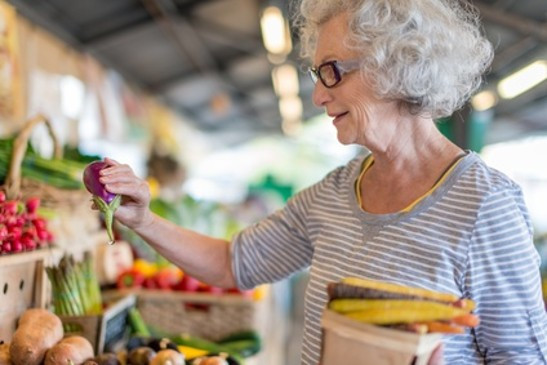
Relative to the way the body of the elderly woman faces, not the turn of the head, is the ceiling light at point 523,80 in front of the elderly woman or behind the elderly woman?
behind

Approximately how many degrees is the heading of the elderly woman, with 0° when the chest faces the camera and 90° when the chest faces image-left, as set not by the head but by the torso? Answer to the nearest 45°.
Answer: approximately 45°

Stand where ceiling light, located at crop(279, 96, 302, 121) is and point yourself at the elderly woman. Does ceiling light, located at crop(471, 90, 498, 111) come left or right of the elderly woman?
left

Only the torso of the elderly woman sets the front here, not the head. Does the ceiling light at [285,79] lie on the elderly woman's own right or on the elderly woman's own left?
on the elderly woman's own right

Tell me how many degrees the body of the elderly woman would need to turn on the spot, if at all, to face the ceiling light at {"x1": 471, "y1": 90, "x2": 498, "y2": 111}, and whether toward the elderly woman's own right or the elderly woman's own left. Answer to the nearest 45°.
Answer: approximately 135° to the elderly woman's own right

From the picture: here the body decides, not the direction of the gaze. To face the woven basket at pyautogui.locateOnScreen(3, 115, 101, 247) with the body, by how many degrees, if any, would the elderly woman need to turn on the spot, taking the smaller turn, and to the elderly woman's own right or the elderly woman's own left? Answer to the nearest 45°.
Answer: approximately 90° to the elderly woman's own right

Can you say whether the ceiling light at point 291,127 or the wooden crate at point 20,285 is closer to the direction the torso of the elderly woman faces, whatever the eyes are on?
the wooden crate

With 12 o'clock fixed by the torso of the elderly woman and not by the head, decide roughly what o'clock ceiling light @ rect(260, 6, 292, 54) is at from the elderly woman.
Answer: The ceiling light is roughly at 4 o'clock from the elderly woman.

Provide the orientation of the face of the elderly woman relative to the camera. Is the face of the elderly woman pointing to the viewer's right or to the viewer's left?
to the viewer's left
